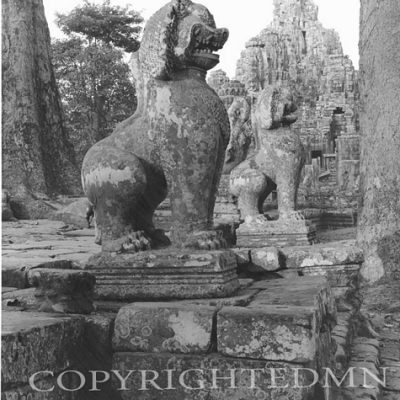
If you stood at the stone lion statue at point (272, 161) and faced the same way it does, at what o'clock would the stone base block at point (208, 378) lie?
The stone base block is roughly at 3 o'clock from the stone lion statue.

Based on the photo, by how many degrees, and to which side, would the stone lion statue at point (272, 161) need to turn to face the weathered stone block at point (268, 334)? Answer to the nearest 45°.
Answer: approximately 90° to its right

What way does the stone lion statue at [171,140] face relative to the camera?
to the viewer's right

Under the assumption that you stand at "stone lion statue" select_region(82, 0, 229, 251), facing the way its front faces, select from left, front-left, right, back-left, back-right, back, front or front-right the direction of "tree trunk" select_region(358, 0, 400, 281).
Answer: front-left

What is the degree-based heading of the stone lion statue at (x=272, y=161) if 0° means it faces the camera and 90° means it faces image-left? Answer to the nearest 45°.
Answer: approximately 270°

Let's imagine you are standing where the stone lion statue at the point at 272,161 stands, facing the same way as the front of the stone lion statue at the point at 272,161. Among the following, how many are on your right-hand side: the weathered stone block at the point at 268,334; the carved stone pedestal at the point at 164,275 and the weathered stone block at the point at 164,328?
3

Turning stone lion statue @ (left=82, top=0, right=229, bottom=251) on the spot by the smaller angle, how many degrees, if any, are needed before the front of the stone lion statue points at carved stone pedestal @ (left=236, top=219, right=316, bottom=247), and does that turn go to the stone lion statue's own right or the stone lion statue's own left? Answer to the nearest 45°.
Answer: approximately 45° to the stone lion statue's own left

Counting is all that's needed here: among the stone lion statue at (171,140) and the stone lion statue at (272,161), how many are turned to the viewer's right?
2

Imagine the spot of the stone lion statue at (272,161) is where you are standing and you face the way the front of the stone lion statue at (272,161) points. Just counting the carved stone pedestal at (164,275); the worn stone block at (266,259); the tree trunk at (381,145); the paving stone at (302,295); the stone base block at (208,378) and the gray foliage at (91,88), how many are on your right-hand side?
4

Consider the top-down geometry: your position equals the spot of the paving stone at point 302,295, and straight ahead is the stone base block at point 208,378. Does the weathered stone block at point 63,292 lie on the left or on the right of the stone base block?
right

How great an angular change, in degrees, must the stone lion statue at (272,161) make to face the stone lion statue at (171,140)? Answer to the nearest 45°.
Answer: approximately 90° to its right
